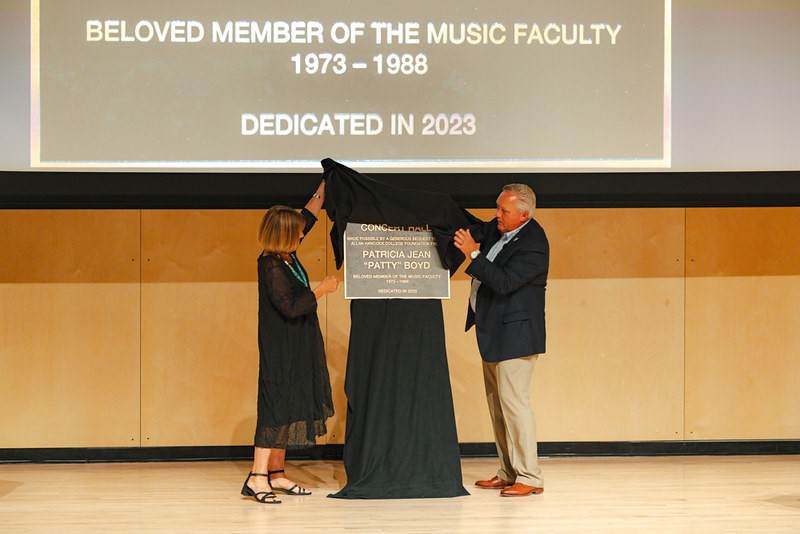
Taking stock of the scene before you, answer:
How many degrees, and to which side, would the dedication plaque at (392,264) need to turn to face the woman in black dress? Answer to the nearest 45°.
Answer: approximately 90° to its right

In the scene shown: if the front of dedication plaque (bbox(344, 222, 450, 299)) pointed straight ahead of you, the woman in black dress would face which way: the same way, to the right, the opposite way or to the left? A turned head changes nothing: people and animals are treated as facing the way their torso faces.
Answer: to the left

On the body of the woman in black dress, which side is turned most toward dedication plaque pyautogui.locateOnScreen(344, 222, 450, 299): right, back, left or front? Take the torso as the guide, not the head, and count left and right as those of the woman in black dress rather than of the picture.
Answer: front

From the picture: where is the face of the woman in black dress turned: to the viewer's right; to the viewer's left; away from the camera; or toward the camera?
to the viewer's right

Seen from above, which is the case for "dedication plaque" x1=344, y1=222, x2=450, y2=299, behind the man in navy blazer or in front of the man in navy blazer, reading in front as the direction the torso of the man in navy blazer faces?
in front

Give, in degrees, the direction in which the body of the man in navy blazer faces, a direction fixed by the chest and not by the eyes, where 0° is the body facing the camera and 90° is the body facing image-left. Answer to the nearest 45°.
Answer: approximately 90°

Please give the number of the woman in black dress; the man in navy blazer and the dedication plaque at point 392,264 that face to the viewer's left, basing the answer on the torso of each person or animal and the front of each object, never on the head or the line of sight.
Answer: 1

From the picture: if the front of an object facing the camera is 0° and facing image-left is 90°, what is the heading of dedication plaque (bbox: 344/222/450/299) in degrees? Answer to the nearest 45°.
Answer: approximately 0°

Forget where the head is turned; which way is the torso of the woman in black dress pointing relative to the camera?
to the viewer's right

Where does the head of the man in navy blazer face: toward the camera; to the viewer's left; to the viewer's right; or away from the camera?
to the viewer's left

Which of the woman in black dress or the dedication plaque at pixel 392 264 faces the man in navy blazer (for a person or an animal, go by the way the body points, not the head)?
the woman in black dress

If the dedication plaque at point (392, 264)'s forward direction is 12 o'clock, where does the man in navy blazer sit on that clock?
The man in navy blazer is roughly at 9 o'clock from the dedication plaque.

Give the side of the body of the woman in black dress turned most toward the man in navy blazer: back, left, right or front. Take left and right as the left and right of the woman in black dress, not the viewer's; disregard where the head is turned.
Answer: front

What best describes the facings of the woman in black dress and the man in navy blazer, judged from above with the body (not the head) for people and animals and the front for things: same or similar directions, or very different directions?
very different directions
